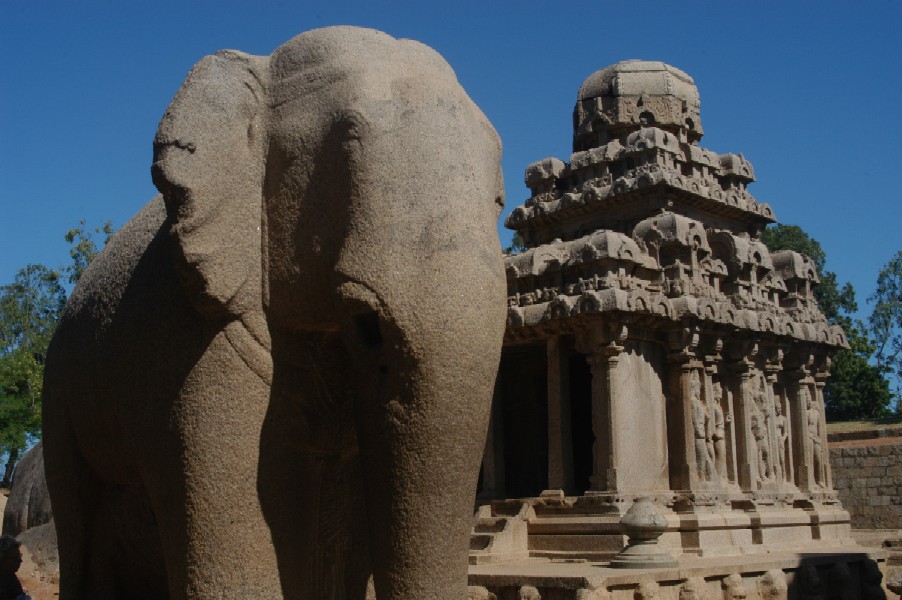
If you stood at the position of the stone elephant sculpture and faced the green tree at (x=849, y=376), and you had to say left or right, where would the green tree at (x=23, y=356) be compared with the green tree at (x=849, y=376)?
left

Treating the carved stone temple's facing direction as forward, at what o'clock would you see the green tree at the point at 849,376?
The green tree is roughly at 5 o'clock from the carved stone temple.

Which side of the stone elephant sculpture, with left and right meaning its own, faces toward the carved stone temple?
left

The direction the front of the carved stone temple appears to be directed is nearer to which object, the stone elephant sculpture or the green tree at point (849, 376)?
the stone elephant sculpture

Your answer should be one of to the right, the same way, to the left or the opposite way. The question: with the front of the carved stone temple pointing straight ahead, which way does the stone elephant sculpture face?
to the left

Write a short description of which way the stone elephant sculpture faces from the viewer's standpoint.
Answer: facing the viewer and to the right of the viewer

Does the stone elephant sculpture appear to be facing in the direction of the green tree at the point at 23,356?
no

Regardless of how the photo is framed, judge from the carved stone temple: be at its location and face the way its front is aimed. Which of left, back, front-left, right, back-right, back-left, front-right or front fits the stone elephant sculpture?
front-left

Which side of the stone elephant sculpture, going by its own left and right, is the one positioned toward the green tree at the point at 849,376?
left

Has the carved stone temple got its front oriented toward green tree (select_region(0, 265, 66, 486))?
no

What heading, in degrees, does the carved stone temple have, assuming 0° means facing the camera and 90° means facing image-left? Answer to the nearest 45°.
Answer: approximately 45°

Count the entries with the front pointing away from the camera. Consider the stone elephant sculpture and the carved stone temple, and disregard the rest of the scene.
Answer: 0
